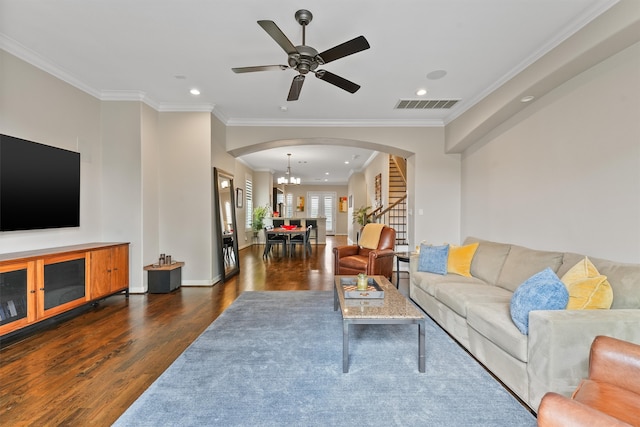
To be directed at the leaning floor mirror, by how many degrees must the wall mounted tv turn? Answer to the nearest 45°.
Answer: approximately 45° to its left

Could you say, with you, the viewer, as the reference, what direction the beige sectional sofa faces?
facing the viewer and to the left of the viewer

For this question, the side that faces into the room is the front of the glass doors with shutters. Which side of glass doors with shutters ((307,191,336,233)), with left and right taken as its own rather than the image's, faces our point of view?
front

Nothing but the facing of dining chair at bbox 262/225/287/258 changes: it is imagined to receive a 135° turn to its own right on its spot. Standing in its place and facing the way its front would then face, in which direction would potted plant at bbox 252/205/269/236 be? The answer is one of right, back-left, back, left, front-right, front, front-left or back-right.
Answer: back-right

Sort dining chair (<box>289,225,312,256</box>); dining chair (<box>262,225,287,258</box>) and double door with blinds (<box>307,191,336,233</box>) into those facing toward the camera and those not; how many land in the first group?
1

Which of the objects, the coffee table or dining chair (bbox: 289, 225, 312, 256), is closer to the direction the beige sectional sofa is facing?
the coffee table

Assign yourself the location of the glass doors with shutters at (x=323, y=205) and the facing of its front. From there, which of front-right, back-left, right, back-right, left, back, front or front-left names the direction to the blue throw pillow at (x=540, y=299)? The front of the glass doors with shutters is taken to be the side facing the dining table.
front

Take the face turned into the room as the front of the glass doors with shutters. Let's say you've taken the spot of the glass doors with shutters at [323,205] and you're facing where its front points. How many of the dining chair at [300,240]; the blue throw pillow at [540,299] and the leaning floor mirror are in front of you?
3

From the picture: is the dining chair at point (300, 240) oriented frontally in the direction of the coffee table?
no

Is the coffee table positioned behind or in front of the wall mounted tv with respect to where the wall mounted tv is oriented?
in front

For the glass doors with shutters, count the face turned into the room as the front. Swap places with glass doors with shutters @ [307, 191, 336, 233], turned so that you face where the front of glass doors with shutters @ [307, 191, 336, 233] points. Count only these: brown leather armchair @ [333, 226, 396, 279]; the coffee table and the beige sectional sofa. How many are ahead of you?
3
